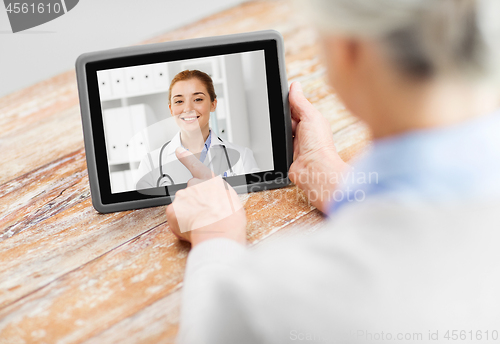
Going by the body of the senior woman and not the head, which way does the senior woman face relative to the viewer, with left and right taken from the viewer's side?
facing away from the viewer and to the left of the viewer

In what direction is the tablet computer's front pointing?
toward the camera

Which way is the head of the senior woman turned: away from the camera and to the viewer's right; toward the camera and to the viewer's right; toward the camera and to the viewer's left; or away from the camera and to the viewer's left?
away from the camera and to the viewer's left
